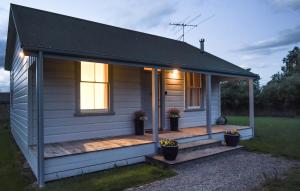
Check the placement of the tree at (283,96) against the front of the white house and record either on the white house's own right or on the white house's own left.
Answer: on the white house's own left

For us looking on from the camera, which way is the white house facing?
facing the viewer and to the right of the viewer

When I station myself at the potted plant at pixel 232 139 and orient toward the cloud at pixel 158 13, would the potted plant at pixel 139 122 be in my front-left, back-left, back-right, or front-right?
front-left

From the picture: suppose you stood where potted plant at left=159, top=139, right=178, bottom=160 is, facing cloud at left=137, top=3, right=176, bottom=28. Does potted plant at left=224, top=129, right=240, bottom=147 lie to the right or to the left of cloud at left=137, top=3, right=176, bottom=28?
right

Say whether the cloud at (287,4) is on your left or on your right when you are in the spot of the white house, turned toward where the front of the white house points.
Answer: on your left
